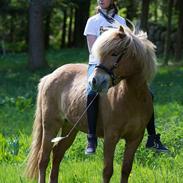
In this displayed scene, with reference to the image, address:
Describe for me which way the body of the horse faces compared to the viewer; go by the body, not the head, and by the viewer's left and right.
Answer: facing the viewer and to the right of the viewer
